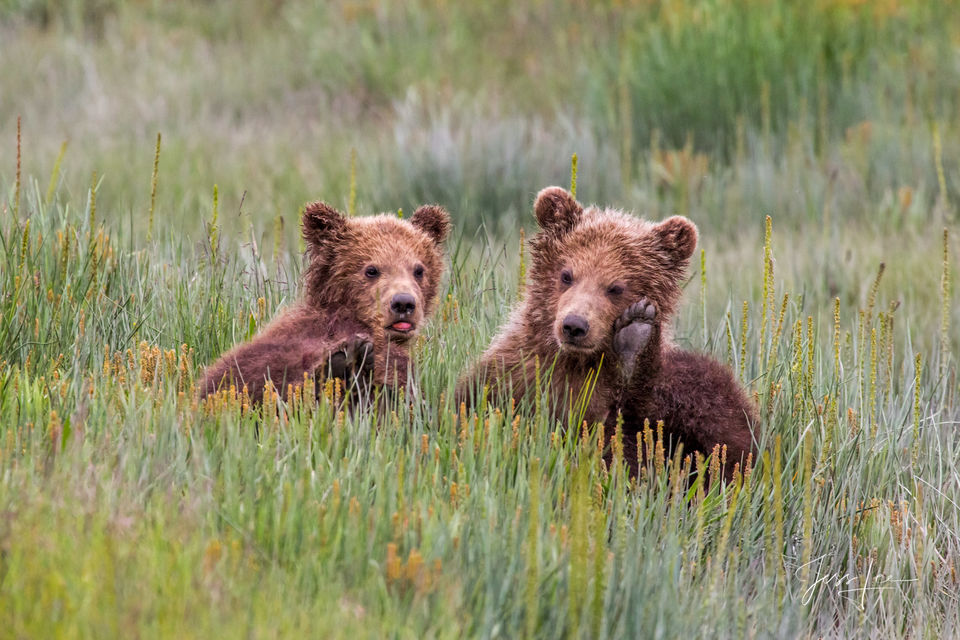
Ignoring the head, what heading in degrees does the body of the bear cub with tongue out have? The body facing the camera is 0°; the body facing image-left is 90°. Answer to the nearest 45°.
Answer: approximately 315°

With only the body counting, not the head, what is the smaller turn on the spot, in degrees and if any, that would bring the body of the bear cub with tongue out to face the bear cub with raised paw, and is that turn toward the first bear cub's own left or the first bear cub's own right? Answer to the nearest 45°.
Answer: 0° — it already faces it
